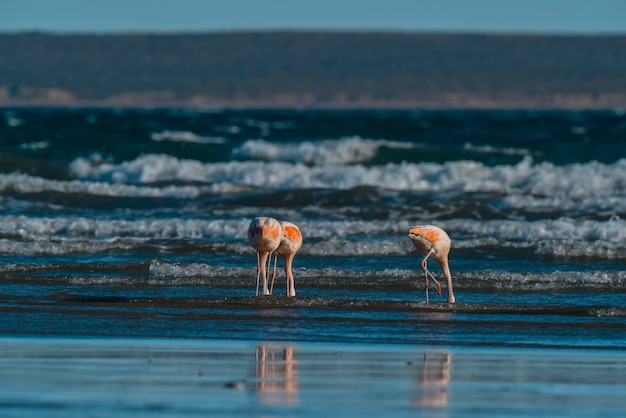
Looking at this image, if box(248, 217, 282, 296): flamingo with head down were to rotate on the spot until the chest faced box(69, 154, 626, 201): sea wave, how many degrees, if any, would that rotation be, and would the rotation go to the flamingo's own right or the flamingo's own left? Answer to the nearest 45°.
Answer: approximately 180°

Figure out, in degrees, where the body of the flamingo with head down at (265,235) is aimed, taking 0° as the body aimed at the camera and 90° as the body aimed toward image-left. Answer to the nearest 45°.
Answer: approximately 0°
